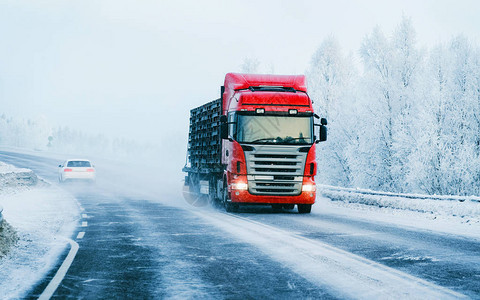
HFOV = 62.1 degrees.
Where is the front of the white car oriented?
away from the camera

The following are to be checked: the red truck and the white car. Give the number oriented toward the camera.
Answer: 1

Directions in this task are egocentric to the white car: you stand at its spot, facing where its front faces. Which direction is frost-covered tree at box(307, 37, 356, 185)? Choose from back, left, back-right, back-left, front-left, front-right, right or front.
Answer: right

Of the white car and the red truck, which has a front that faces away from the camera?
the white car

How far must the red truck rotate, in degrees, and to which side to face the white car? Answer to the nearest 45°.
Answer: approximately 135° to its right

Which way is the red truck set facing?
toward the camera

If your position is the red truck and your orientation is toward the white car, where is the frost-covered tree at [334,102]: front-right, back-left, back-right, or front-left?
front-right

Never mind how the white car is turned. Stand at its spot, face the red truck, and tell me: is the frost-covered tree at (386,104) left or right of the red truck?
left

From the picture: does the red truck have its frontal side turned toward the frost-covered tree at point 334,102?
no

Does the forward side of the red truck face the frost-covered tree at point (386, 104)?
no

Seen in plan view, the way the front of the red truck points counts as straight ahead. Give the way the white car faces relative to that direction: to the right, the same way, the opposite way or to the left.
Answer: the opposite way

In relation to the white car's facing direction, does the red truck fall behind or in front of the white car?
behind
